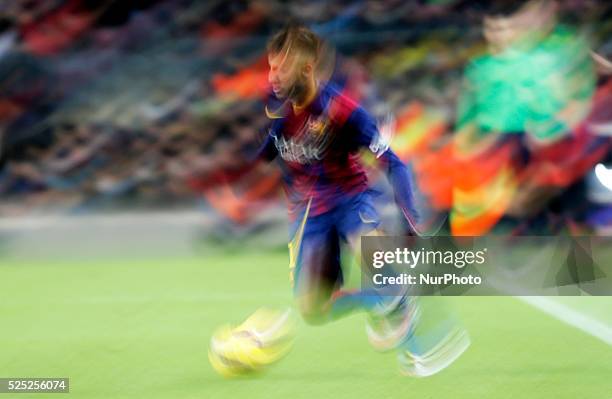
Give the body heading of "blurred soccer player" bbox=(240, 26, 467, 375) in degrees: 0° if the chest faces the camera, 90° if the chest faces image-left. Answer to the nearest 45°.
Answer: approximately 45°
